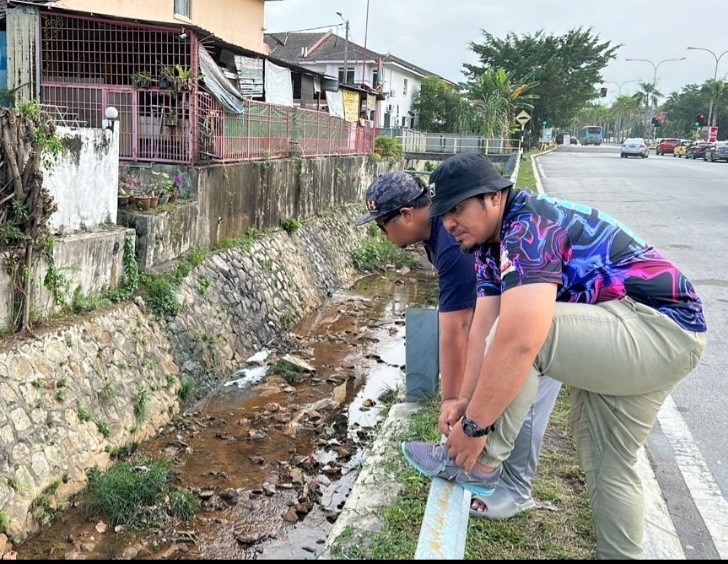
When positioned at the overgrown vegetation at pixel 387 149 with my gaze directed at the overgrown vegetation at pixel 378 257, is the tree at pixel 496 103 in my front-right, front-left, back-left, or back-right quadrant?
back-left

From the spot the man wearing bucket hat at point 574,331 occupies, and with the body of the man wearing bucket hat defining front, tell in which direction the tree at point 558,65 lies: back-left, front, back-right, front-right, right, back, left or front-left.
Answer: right

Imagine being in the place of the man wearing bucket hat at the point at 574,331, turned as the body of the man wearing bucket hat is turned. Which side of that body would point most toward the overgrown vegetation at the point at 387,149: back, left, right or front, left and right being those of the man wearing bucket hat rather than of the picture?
right

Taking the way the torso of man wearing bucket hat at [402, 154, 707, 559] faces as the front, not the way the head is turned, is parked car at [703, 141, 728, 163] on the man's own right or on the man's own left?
on the man's own right

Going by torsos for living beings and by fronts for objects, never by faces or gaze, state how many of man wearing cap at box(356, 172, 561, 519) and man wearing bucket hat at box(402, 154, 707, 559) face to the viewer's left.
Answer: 2

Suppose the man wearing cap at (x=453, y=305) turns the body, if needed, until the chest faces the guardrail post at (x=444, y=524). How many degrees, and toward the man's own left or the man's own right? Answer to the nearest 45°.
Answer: approximately 90° to the man's own left

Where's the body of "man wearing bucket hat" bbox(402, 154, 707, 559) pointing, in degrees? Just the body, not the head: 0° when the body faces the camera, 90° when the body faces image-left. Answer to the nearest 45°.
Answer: approximately 90°

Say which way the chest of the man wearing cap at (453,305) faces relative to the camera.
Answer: to the viewer's left

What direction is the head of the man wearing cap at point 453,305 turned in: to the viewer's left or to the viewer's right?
to the viewer's left
